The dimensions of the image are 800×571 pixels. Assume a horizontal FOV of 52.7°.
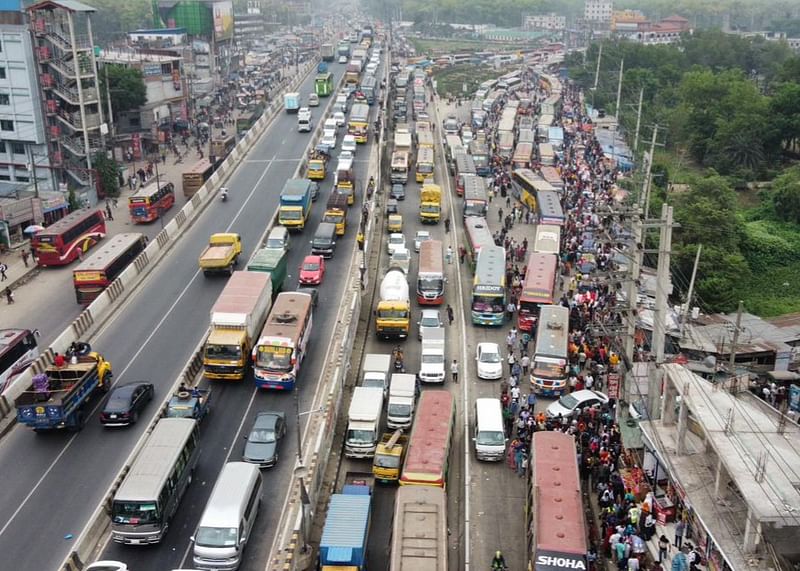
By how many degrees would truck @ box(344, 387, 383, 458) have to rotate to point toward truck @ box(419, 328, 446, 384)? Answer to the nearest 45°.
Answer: approximately 135° to its left

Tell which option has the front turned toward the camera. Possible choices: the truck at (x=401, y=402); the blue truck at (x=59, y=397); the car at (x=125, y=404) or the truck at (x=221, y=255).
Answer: the truck at (x=401, y=402)

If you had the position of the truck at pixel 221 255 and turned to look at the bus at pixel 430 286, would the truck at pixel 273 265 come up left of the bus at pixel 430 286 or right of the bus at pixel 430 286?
right

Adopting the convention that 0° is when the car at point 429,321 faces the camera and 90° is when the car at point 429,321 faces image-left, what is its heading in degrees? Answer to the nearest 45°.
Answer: approximately 0°

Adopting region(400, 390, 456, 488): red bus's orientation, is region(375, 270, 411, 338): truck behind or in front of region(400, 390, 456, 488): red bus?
behind

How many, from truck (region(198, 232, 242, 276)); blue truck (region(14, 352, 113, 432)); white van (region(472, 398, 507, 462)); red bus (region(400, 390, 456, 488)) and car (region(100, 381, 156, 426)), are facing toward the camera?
2

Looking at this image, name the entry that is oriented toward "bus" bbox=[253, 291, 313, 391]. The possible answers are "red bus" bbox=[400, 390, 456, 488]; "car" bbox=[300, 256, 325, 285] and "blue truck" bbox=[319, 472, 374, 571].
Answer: the car

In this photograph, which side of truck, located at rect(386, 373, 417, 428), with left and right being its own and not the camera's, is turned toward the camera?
front

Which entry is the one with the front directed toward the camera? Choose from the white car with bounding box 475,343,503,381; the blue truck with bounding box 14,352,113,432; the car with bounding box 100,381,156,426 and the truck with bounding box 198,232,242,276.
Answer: the white car

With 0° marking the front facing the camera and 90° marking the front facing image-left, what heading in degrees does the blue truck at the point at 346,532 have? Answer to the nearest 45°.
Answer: approximately 0°
